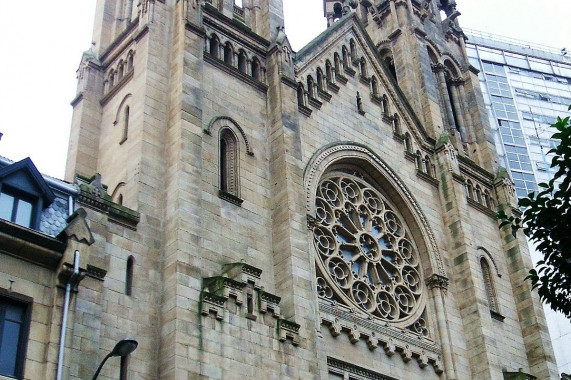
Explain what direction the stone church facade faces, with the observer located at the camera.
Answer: facing the viewer and to the right of the viewer
